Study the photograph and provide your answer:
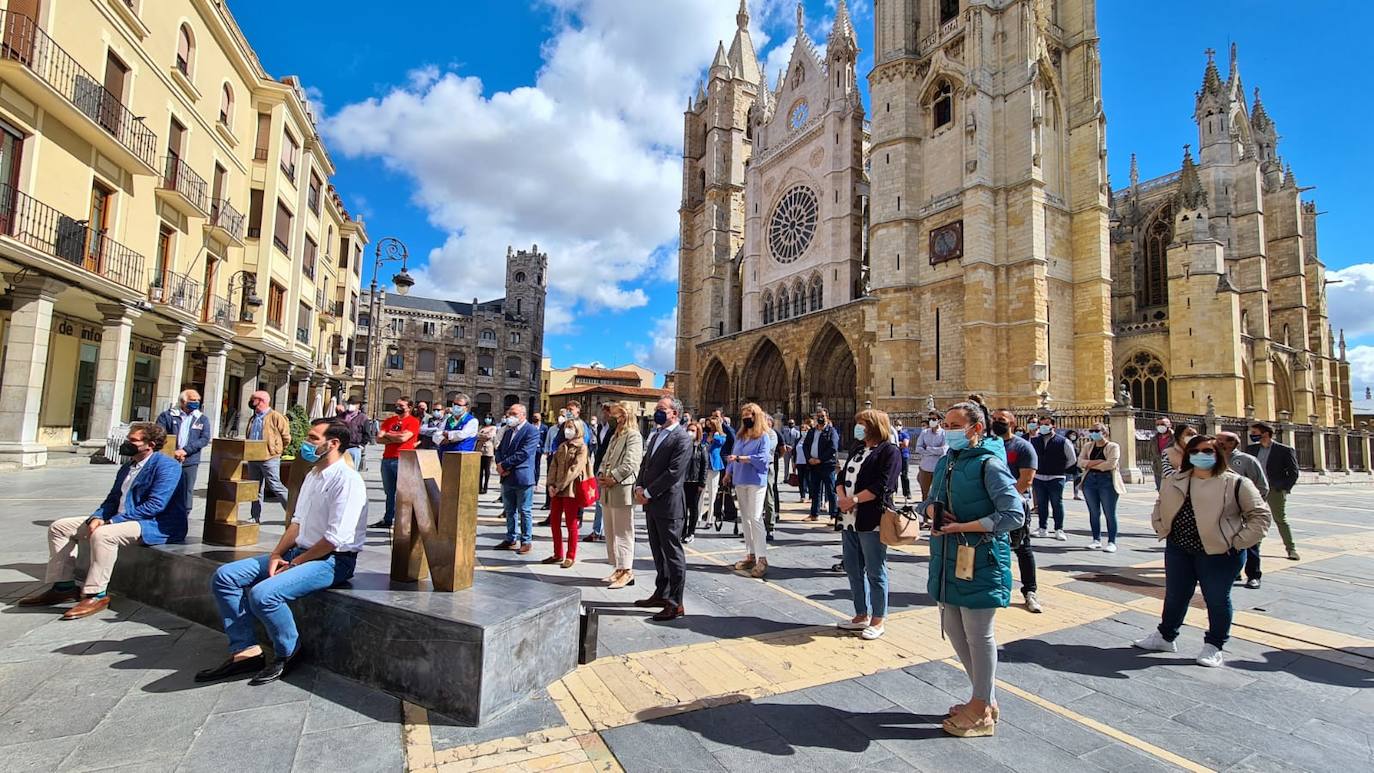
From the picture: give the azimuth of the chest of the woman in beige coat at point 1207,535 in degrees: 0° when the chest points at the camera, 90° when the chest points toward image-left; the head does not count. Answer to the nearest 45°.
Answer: approximately 45°

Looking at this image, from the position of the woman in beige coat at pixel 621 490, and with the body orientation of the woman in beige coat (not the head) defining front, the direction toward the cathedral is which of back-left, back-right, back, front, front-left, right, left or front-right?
back

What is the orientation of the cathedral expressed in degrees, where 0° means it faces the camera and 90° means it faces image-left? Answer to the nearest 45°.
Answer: approximately 45°

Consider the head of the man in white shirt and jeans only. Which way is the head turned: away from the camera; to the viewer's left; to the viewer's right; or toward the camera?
to the viewer's left

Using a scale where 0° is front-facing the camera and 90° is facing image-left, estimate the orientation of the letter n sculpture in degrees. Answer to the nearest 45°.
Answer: approximately 45°

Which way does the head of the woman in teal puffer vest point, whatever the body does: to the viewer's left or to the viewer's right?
to the viewer's left

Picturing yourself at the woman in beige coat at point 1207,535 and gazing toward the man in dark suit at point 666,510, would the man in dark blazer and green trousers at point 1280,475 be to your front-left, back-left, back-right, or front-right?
back-right

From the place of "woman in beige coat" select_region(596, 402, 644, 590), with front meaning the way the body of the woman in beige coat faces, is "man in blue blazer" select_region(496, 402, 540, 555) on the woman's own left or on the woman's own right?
on the woman's own right

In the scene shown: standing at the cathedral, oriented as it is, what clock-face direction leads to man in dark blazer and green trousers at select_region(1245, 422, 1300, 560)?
The man in dark blazer and green trousers is roughly at 10 o'clock from the cathedral.

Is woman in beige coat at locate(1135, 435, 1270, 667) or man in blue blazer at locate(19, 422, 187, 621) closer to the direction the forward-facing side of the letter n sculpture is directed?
the man in blue blazer
